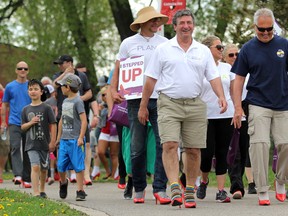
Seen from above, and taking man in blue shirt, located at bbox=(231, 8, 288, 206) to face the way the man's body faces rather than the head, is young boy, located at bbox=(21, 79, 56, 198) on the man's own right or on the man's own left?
on the man's own right

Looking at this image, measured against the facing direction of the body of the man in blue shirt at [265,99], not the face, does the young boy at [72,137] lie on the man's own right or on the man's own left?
on the man's own right

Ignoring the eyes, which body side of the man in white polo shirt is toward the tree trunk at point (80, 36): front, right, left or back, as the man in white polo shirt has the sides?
back

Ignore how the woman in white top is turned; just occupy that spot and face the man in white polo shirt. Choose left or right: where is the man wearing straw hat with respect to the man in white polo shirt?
right

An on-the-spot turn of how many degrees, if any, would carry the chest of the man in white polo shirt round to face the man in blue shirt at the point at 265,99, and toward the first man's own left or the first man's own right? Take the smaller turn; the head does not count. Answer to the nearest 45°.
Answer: approximately 90° to the first man's own left

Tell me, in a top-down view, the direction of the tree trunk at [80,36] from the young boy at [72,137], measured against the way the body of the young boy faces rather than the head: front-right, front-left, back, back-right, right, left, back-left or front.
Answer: back-right

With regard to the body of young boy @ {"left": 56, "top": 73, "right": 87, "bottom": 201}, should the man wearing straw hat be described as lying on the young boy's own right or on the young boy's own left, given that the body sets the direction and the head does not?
on the young boy's own left

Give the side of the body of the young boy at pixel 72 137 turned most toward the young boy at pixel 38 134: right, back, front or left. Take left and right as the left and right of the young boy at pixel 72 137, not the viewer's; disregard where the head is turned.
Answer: right
